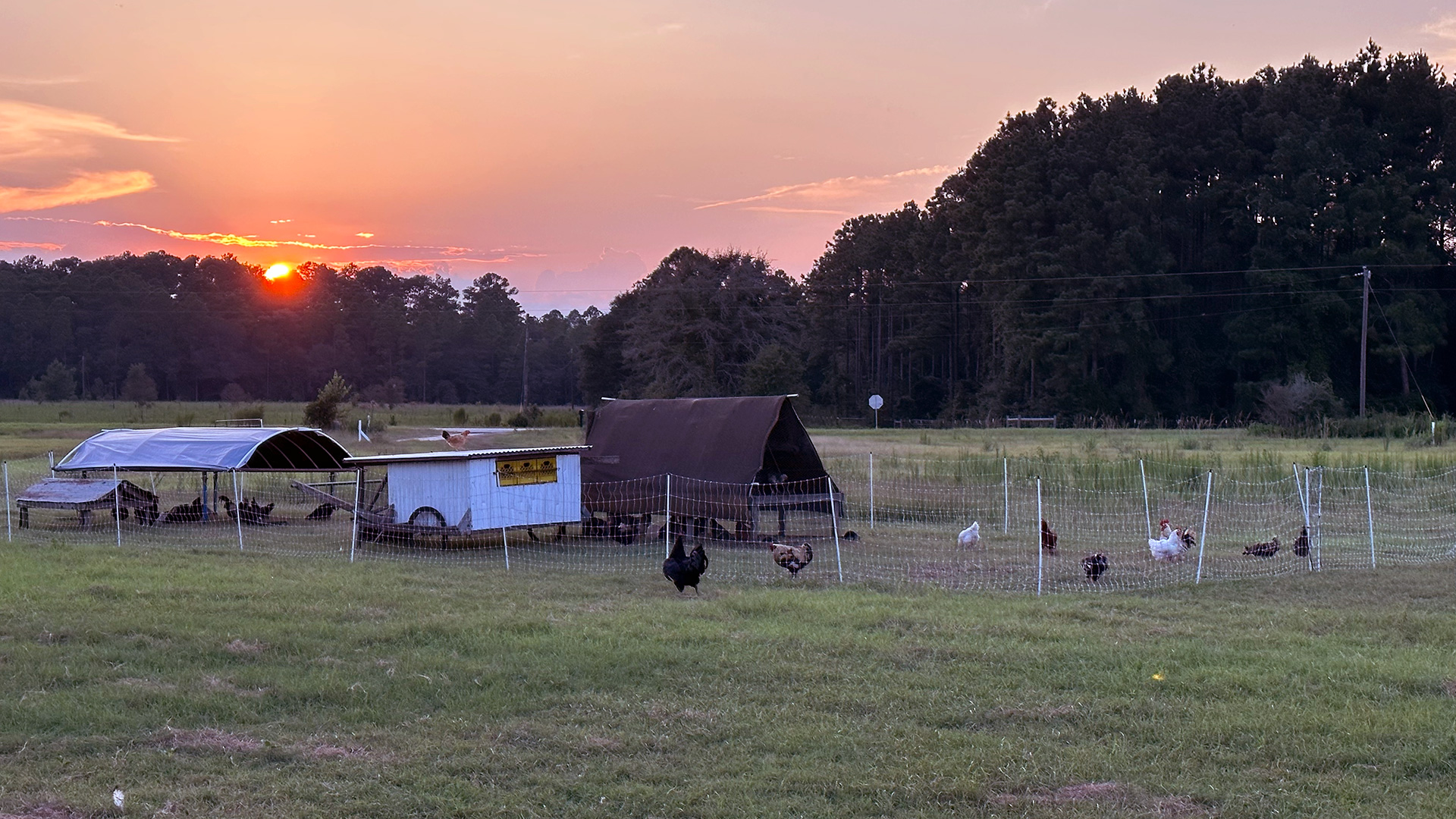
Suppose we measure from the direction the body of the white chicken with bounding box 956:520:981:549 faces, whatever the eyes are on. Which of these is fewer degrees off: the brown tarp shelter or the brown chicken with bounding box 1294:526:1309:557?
the brown tarp shelter

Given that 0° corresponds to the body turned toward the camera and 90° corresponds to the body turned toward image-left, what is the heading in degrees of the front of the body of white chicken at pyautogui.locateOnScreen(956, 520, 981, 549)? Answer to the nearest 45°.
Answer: approximately 90°

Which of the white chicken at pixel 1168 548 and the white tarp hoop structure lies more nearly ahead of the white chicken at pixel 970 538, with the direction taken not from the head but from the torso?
the white tarp hoop structure

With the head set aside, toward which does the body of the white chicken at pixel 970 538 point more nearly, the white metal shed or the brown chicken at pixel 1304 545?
the white metal shed

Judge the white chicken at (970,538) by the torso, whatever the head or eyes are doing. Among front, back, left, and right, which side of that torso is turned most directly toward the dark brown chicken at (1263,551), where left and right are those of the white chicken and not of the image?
back

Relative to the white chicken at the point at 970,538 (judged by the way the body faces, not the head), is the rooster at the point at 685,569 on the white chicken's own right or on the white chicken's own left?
on the white chicken's own left

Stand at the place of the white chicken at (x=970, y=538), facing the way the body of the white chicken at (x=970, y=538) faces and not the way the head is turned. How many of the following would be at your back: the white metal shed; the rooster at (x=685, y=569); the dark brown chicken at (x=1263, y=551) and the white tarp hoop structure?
1

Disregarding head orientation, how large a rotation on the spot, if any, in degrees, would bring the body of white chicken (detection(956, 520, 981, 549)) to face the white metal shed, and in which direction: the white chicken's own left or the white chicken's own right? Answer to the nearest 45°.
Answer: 0° — it already faces it

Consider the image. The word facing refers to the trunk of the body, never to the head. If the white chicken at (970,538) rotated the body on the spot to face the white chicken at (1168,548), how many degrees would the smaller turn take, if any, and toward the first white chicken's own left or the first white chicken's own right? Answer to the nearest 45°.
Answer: approximately 135° to the first white chicken's own left

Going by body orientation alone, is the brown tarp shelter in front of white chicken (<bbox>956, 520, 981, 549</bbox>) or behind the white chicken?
in front

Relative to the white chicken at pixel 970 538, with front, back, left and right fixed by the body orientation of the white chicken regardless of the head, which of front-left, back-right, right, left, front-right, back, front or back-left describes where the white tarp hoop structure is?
front

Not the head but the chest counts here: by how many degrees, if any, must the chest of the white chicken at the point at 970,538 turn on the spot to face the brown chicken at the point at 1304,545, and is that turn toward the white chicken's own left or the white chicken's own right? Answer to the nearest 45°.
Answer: approximately 180°

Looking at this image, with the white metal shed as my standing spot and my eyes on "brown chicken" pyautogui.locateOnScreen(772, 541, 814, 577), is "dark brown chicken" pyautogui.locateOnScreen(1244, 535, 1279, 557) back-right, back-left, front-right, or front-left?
front-left
